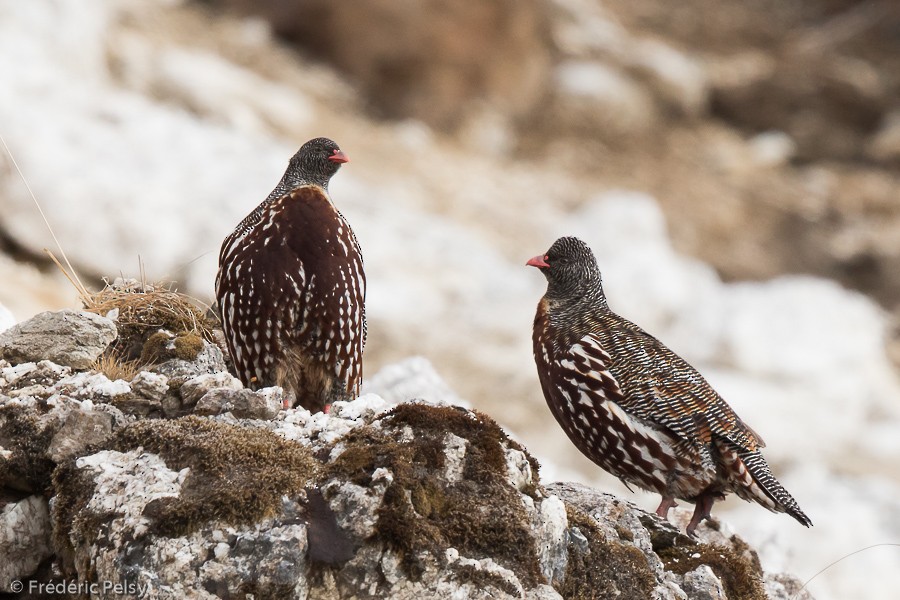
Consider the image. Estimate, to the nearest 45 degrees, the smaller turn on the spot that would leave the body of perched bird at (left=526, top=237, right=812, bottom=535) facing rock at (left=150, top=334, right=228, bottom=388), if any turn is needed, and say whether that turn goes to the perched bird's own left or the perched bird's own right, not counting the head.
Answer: approximately 45° to the perched bird's own left

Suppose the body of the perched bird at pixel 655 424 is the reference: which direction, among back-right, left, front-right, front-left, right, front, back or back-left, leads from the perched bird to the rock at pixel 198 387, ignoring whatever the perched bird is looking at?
front-left

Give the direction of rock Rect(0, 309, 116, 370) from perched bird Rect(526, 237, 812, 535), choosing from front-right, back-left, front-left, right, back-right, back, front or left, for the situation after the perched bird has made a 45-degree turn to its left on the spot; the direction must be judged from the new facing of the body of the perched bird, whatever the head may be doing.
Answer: front

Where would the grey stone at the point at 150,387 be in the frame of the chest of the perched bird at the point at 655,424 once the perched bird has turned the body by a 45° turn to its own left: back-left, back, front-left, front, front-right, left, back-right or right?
front

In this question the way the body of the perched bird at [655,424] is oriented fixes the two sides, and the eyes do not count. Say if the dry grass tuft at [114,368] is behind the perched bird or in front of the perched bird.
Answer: in front

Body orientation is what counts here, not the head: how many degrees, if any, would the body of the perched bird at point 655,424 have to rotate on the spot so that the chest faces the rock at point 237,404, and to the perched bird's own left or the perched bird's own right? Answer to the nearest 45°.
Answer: approximately 45° to the perched bird's own left

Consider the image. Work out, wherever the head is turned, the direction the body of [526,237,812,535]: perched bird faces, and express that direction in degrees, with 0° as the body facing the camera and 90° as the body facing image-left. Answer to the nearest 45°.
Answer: approximately 90°

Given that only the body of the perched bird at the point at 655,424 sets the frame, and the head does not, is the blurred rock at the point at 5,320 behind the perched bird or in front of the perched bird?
in front
